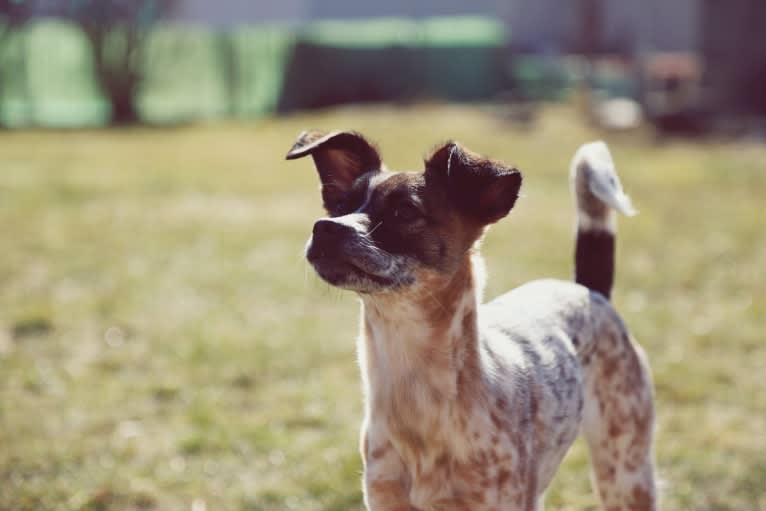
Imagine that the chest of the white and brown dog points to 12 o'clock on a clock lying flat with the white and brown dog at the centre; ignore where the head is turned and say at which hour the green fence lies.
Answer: The green fence is roughly at 4 o'clock from the white and brown dog.

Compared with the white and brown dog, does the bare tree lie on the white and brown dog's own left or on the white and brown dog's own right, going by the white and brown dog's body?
on the white and brown dog's own right

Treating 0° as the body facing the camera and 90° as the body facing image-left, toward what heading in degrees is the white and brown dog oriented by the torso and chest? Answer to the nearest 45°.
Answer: approximately 45°

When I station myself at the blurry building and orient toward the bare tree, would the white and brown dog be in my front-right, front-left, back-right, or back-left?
front-left

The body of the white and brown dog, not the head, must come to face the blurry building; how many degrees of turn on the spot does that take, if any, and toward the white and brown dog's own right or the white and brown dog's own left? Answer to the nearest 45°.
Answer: approximately 135° to the white and brown dog's own right
